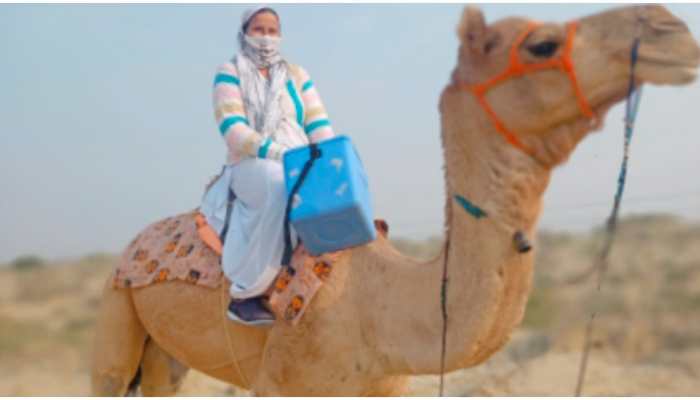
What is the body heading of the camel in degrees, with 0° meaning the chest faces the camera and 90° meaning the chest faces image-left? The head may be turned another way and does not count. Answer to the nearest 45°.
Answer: approximately 270°

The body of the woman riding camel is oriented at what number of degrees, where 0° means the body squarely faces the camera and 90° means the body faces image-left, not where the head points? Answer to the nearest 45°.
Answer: approximately 315°
